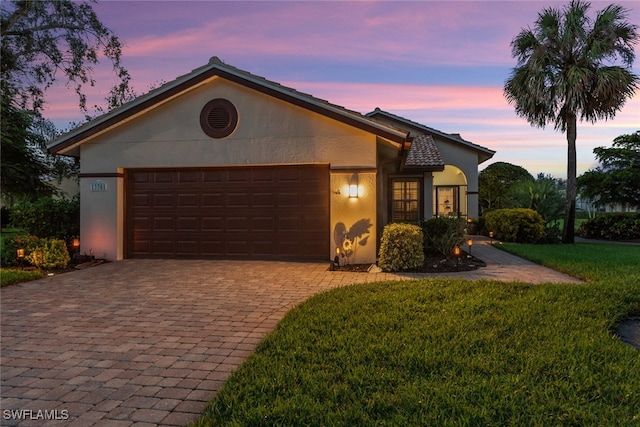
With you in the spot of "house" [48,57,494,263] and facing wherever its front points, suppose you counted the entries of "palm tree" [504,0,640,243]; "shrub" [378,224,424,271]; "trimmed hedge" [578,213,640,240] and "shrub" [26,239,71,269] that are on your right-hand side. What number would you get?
1

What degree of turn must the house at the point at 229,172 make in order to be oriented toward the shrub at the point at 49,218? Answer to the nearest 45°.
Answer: approximately 90° to its right

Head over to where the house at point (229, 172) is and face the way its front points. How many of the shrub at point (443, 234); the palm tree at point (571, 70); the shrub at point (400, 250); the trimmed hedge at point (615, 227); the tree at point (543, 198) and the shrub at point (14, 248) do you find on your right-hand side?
1

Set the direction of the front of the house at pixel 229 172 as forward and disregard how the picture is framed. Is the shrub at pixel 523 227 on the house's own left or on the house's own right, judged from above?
on the house's own left

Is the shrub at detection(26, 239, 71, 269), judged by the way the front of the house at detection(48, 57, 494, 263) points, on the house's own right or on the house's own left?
on the house's own right

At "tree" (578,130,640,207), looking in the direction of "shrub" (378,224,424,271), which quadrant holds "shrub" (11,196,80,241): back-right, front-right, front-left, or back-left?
front-right

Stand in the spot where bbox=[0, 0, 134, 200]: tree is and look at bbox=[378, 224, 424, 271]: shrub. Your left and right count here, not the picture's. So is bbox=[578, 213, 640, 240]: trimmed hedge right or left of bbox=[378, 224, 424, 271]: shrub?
left

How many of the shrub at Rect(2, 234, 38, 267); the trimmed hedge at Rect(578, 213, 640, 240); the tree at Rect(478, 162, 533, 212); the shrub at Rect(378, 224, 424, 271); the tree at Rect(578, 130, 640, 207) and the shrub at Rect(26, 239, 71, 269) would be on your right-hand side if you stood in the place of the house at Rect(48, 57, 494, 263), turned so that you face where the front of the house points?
2

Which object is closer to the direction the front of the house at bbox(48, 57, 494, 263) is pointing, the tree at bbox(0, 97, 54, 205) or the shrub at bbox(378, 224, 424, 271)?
the shrub

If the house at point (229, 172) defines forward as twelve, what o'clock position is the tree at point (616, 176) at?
The tree is roughly at 8 o'clock from the house.

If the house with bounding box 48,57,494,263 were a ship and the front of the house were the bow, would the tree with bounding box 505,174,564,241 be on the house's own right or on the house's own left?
on the house's own left

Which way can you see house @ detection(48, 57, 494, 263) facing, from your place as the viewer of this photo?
facing the viewer

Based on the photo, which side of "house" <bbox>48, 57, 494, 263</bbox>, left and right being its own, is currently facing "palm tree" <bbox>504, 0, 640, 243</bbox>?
left

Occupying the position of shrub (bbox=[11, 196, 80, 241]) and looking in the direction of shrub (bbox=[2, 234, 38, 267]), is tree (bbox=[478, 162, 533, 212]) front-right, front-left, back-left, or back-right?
back-left

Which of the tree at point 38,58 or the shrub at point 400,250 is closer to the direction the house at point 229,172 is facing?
the shrub

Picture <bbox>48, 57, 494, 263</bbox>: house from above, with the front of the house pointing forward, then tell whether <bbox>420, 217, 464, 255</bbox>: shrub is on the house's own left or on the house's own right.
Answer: on the house's own left

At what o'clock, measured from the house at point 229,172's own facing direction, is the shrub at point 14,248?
The shrub is roughly at 3 o'clock from the house.
